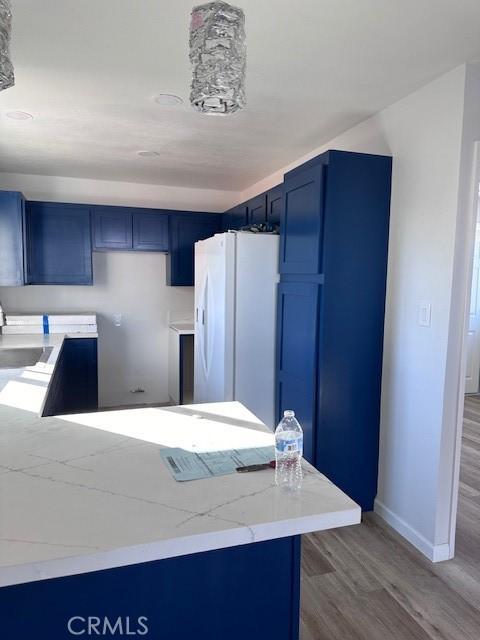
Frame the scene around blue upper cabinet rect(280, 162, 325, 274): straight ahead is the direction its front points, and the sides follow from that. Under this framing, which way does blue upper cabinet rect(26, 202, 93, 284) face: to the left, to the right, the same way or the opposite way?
to the left

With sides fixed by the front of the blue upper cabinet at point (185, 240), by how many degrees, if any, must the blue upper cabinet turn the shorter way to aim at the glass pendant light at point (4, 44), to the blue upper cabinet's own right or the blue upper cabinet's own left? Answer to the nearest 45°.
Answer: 0° — it already faces it

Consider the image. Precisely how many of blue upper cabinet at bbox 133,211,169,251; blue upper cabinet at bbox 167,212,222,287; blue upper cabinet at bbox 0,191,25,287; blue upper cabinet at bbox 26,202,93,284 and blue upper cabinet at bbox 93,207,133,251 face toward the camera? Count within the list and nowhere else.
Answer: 4

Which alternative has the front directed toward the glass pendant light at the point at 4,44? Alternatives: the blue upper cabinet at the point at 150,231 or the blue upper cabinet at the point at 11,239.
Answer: the blue upper cabinet at the point at 150,231

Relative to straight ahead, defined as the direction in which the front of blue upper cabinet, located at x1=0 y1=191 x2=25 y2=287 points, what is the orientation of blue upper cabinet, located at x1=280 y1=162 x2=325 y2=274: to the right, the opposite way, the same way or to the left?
the opposite way

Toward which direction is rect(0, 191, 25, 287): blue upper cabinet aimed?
to the viewer's right

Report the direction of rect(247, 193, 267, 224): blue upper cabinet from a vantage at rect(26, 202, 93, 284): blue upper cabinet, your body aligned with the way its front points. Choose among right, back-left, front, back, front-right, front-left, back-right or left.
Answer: front-left

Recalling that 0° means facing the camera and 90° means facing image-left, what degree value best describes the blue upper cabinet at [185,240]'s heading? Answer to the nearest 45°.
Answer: approximately 0°
